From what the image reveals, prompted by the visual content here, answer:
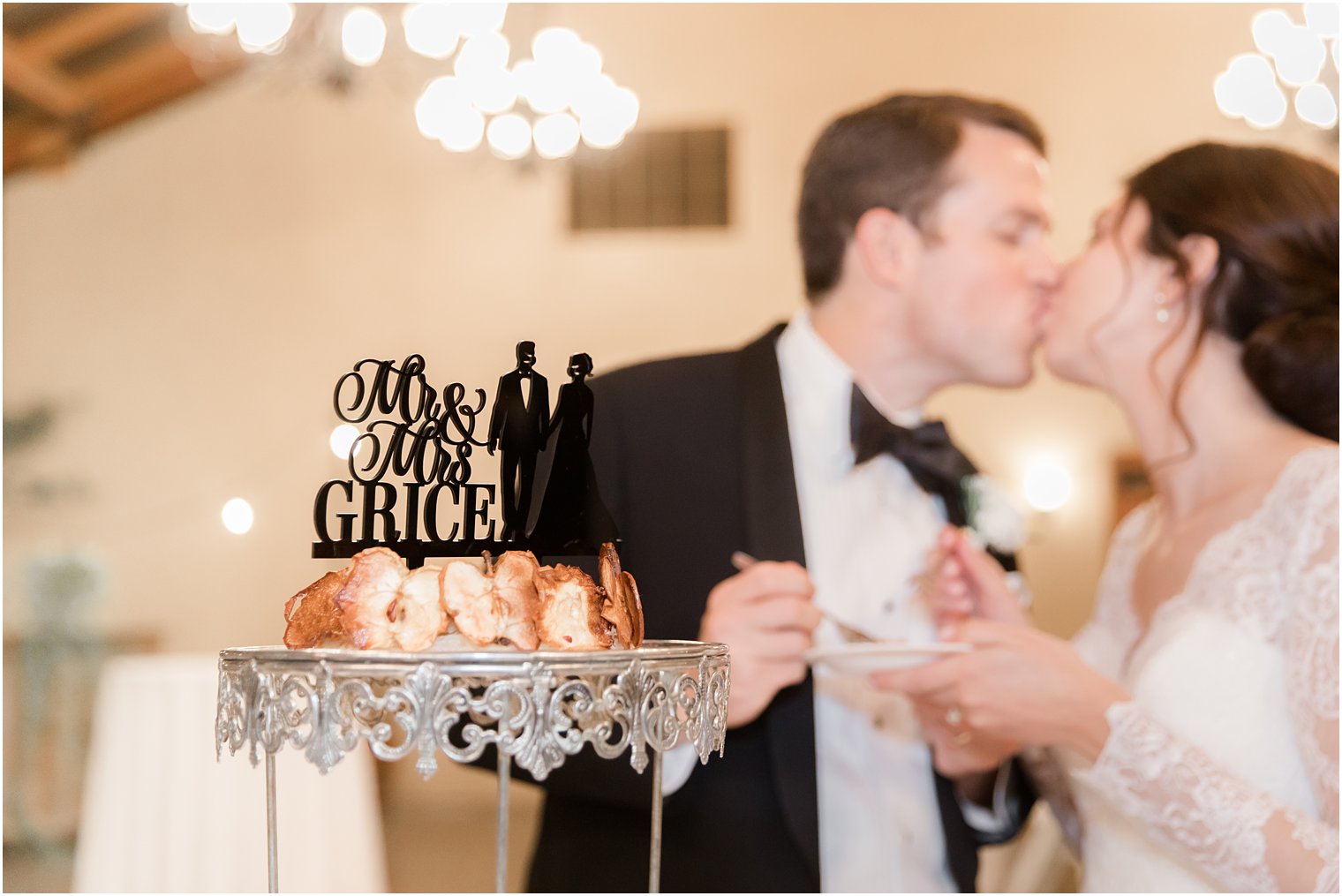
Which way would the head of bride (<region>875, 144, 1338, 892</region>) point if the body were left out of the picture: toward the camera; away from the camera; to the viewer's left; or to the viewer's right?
to the viewer's left

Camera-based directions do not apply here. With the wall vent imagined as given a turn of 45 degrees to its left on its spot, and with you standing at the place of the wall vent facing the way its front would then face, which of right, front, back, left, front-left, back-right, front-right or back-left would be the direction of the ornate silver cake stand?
front-right

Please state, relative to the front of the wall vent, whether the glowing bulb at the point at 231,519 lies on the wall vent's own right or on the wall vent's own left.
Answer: on the wall vent's own right

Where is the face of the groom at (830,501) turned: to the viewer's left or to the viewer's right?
to the viewer's right

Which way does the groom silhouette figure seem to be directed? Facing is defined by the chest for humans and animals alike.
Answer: toward the camera

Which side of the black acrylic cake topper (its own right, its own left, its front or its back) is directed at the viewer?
front

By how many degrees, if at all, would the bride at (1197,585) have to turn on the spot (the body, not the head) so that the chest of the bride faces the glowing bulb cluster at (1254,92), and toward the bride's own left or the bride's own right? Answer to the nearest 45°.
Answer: approximately 135° to the bride's own right

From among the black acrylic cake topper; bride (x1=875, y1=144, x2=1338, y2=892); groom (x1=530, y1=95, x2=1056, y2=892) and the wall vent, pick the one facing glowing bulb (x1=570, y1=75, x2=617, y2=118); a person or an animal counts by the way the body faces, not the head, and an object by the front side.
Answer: the wall vent

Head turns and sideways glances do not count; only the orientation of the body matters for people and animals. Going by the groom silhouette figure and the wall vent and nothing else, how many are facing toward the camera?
2

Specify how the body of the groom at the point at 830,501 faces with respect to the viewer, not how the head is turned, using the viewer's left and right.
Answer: facing the viewer and to the right of the viewer

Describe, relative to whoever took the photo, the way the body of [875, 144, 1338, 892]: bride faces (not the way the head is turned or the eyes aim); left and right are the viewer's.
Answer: facing the viewer and to the left of the viewer

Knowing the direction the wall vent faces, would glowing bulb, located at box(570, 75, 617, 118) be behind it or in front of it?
in front

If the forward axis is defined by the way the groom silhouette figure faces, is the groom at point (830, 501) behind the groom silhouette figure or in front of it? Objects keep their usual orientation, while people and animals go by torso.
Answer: behind
